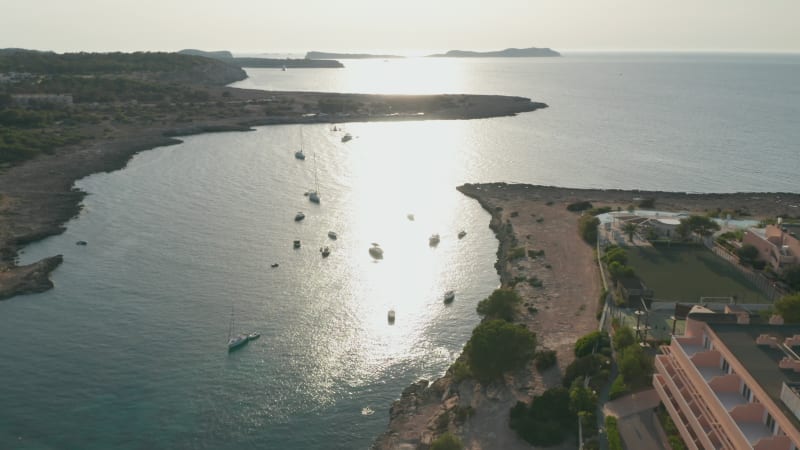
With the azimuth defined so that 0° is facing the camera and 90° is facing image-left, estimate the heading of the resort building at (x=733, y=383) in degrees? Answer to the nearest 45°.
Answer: approximately 45°

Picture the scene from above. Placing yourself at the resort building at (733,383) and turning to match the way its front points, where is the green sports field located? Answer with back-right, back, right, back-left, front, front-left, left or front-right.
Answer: back-right

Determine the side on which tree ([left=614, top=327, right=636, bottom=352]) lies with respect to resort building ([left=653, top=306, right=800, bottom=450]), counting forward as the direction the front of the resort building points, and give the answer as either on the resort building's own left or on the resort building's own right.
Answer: on the resort building's own right

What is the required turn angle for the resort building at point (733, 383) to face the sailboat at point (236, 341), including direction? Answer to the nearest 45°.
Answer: approximately 45° to its right

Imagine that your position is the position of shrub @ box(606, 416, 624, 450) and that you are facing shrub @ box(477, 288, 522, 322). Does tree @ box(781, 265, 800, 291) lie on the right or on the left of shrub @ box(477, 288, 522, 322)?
right

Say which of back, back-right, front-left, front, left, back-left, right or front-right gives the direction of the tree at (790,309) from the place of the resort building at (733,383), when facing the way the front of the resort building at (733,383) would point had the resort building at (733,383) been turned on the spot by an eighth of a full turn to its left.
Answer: back

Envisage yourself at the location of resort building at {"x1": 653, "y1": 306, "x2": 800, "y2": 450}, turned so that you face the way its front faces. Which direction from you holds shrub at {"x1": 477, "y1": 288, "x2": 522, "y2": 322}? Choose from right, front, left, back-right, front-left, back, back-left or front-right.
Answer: right

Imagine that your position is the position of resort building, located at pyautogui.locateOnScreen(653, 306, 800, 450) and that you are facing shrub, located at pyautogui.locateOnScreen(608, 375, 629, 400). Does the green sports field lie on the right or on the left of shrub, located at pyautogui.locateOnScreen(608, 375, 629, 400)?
right
